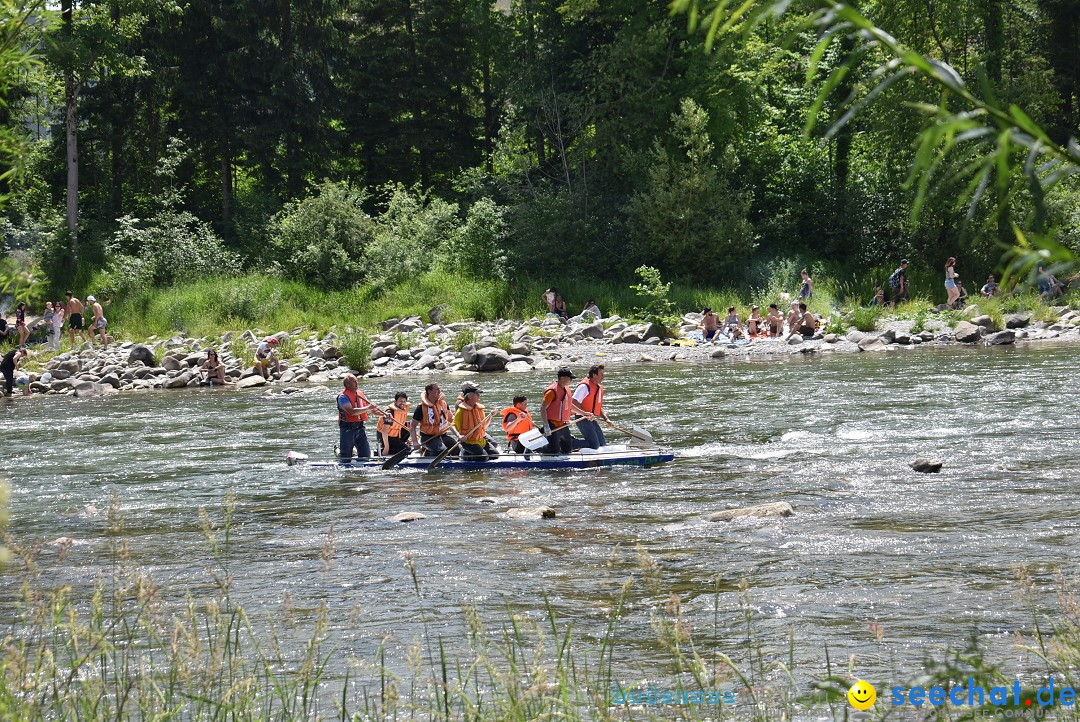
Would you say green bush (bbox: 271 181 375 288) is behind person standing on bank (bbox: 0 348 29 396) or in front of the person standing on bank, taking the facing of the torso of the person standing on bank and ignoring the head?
in front

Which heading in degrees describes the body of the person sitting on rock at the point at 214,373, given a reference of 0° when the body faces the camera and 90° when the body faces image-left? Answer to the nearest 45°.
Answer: approximately 0°

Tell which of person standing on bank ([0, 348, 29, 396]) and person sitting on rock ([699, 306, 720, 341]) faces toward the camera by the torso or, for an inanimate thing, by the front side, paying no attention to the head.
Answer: the person sitting on rock

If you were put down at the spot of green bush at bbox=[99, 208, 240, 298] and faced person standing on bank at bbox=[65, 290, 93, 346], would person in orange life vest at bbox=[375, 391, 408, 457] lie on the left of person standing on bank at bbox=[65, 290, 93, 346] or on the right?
left

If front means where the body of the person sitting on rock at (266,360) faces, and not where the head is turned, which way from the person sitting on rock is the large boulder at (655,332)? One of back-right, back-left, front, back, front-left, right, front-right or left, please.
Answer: front-left

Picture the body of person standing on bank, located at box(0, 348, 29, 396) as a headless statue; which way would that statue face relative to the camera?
to the viewer's right

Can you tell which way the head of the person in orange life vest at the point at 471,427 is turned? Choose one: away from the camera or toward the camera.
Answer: toward the camera

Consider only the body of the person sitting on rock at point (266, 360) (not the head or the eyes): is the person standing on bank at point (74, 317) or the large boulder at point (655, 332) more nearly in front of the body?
the large boulder

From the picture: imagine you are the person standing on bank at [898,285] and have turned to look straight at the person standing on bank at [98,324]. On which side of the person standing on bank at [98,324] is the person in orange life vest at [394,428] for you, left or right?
left

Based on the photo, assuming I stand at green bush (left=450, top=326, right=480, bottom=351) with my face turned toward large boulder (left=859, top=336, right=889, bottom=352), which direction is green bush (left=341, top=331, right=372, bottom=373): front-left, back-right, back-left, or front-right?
back-right

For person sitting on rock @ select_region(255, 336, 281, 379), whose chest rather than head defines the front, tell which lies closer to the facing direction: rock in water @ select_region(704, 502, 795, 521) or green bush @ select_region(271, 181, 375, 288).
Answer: the rock in water

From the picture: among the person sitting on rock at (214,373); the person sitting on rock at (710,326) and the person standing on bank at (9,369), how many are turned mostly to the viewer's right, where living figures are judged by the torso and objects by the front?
1

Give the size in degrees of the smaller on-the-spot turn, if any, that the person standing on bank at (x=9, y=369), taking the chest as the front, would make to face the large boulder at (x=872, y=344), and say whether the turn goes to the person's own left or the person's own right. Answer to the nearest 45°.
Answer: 0° — they already face it
